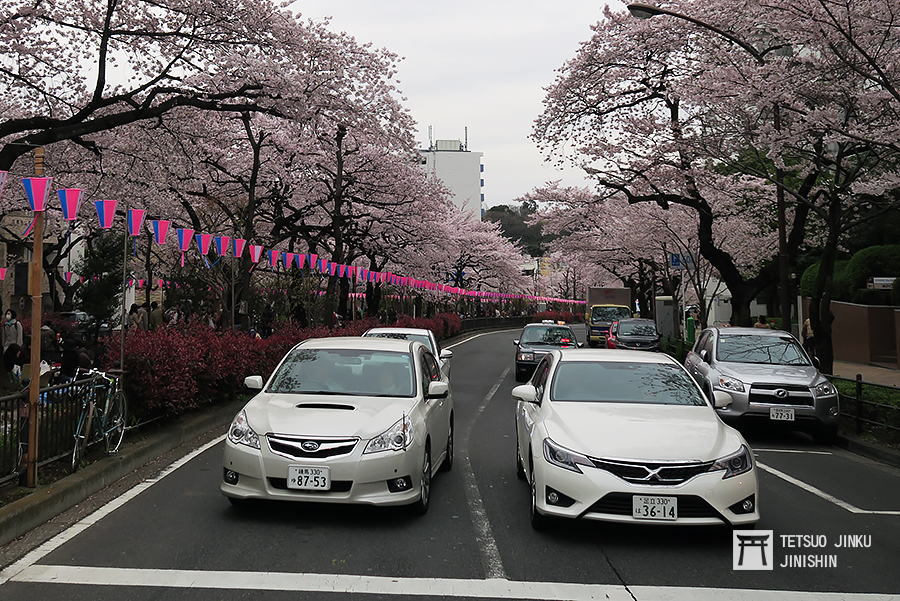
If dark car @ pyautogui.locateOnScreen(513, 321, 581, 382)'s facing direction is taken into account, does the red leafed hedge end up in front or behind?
in front

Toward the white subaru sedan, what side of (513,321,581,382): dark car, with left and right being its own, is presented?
front

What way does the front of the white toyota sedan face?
toward the camera

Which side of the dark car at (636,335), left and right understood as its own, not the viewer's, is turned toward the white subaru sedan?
front

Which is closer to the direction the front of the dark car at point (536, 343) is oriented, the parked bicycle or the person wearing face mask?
the parked bicycle

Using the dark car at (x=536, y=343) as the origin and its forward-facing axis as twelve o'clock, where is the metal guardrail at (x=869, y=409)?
The metal guardrail is roughly at 11 o'clock from the dark car.

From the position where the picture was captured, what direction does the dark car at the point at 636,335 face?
facing the viewer

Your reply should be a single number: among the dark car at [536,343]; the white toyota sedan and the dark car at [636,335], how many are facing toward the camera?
3

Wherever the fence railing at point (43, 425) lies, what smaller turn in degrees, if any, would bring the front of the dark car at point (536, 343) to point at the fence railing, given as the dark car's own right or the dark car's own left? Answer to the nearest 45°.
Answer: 0° — it already faces it

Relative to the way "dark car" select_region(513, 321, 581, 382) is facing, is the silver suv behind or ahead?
ahead

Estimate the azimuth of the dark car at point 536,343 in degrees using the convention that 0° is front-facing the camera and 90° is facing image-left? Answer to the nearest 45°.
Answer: approximately 0°

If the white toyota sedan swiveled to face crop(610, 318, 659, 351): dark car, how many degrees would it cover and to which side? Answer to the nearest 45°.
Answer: approximately 180°

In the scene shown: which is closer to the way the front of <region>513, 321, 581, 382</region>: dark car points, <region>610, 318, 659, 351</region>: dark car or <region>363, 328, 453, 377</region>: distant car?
the distant car

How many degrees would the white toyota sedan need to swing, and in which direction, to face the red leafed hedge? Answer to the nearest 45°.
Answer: approximately 135° to its right

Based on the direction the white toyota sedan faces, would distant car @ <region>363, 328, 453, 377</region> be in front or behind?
behind
